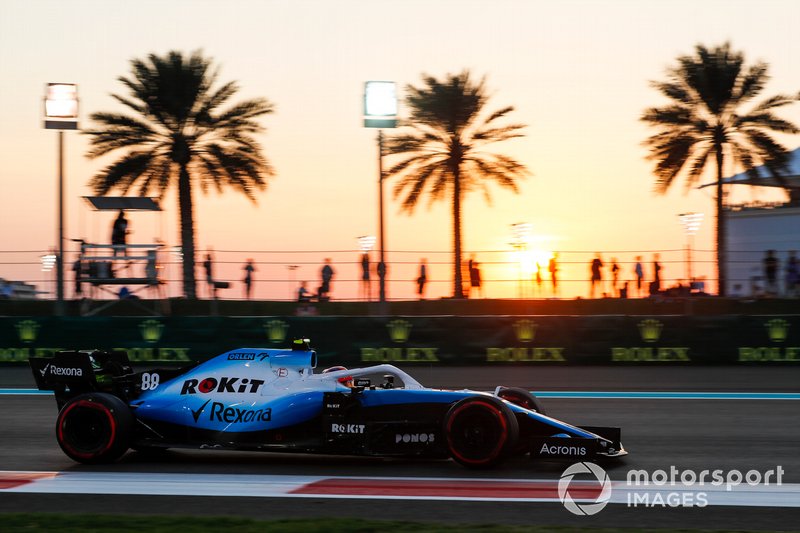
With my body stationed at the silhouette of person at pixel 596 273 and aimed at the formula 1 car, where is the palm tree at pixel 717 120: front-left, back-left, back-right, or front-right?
back-left

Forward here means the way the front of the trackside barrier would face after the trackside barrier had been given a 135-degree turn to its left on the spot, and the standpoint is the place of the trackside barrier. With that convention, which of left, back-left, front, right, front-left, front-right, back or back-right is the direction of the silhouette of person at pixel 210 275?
left

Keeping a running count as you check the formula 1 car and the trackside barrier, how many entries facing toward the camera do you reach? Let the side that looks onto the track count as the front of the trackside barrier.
1

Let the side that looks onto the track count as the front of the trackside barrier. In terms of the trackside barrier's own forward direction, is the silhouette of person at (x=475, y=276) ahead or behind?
behind

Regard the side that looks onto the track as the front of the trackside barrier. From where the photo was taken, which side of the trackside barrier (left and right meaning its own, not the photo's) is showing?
front

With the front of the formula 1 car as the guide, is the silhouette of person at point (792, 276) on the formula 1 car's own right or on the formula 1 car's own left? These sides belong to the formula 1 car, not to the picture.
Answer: on the formula 1 car's own left

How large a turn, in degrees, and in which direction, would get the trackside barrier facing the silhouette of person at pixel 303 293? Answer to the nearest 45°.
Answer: approximately 135° to its right

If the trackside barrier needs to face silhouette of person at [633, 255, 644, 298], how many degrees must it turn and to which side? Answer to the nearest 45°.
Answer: approximately 135° to its left

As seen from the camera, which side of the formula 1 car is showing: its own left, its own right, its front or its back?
right

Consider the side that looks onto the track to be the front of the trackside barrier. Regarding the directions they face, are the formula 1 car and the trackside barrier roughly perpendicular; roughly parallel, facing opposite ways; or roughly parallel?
roughly perpendicular

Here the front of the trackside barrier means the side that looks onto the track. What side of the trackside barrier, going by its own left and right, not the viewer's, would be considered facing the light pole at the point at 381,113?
back

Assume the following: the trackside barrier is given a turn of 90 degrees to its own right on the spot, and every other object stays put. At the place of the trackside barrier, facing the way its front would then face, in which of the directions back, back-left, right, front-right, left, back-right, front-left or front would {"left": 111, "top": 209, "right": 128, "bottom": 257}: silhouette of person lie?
front-right

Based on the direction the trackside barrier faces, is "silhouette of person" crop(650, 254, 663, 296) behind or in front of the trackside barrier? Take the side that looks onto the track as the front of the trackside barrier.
behind

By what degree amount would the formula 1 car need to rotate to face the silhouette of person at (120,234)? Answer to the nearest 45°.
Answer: approximately 90° to its left

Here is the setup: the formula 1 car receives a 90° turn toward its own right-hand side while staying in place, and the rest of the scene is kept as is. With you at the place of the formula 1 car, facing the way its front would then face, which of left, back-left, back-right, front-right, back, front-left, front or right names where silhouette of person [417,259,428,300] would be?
back

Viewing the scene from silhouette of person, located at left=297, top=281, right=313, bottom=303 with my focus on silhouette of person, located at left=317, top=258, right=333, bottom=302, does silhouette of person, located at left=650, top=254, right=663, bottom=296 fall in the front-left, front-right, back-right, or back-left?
front-left

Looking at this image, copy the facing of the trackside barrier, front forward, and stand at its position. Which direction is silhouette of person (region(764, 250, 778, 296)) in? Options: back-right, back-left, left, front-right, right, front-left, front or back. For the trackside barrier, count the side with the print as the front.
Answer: back-left
